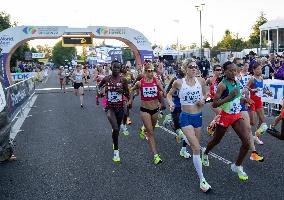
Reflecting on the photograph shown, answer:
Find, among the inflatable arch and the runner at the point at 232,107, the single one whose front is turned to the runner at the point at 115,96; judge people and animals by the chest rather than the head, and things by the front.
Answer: the inflatable arch

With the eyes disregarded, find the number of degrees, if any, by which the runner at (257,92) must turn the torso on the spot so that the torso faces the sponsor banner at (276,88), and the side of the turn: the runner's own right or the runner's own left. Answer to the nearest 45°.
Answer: approximately 135° to the runner's own left

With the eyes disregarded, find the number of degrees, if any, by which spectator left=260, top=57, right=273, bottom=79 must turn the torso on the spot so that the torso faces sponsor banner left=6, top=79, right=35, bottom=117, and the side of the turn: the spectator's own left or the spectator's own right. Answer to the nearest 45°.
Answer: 0° — they already face it

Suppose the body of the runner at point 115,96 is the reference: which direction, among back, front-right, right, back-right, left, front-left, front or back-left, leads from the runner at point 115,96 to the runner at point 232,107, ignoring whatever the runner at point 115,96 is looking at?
front-left

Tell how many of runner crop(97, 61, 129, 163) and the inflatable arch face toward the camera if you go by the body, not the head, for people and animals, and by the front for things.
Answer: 2

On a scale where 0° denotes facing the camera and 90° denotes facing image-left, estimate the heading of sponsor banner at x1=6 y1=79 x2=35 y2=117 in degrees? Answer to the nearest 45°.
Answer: approximately 315°

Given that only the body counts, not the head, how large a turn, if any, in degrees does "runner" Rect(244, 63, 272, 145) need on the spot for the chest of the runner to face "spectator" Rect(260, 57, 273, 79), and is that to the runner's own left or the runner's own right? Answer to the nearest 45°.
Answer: approximately 135° to the runner's own left

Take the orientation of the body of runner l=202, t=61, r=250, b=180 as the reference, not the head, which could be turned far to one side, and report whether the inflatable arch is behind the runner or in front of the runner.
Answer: behind

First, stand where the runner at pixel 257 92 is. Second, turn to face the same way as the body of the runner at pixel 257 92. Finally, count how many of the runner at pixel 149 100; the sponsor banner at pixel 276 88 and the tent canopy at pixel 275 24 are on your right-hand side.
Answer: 1

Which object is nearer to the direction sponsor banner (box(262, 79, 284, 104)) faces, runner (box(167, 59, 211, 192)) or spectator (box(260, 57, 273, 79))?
the runner
